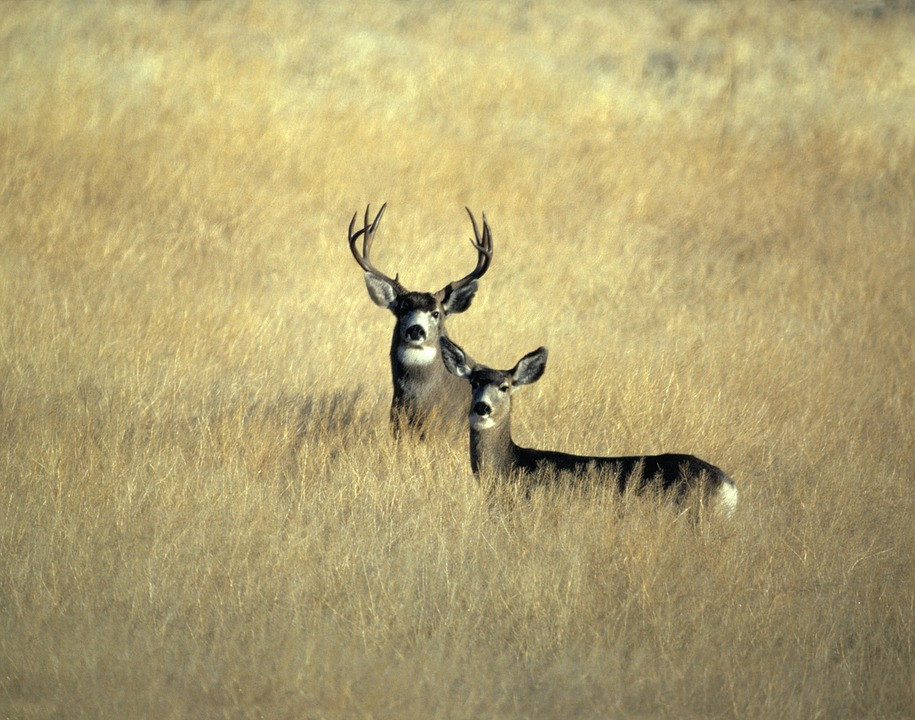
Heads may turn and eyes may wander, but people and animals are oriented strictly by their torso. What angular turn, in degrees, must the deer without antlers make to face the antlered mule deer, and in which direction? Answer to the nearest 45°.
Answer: approximately 45° to its right

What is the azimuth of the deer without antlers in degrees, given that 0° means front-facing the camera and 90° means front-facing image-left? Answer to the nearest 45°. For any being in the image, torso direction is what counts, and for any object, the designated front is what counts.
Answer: approximately 90°
